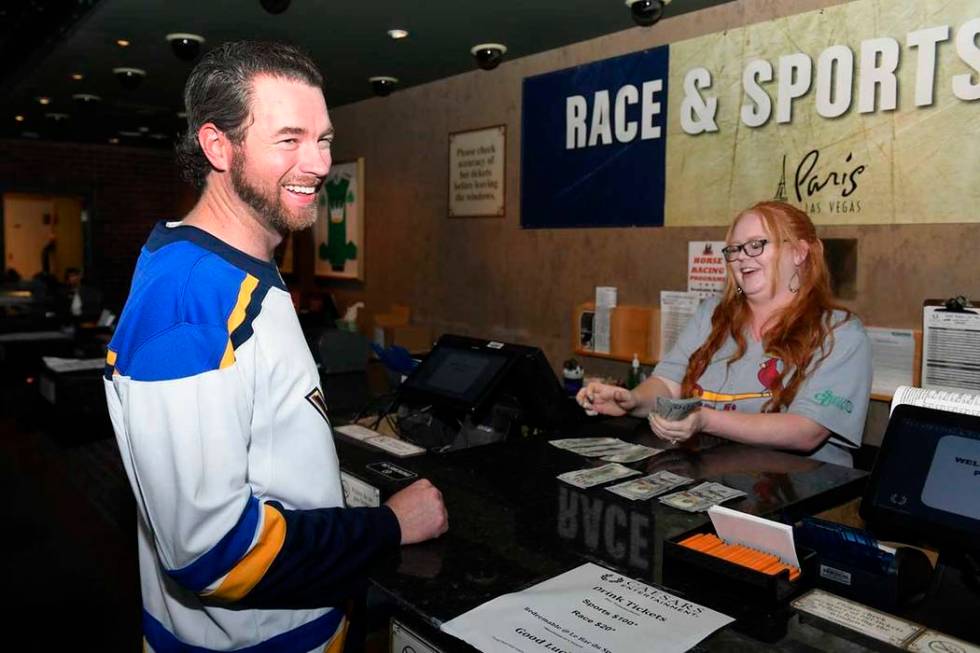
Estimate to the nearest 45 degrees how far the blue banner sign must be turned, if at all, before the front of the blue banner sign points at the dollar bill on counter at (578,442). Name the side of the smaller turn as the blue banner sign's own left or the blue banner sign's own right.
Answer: approximately 45° to the blue banner sign's own left

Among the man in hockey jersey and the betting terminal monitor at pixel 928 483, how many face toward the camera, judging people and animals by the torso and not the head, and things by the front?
1

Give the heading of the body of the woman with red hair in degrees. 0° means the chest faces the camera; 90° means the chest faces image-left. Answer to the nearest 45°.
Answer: approximately 45°

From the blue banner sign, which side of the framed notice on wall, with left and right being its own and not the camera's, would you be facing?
left

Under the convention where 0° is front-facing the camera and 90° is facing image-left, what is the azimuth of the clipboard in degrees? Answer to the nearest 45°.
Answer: approximately 0°

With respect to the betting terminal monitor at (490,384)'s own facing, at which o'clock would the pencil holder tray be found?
The pencil holder tray is roughly at 10 o'clock from the betting terminal monitor.

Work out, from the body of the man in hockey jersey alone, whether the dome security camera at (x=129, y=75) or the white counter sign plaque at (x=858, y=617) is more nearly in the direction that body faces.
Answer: the white counter sign plaque

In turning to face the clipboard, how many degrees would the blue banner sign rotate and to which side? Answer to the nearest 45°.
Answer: approximately 90° to its left

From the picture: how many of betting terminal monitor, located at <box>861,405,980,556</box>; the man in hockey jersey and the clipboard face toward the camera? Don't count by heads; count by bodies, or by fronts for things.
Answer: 2

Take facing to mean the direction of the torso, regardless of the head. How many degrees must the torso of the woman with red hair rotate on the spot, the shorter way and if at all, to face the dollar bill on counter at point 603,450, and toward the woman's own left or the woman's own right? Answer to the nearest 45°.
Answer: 0° — they already face it

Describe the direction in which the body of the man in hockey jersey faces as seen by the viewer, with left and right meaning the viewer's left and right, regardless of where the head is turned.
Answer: facing to the right of the viewer
